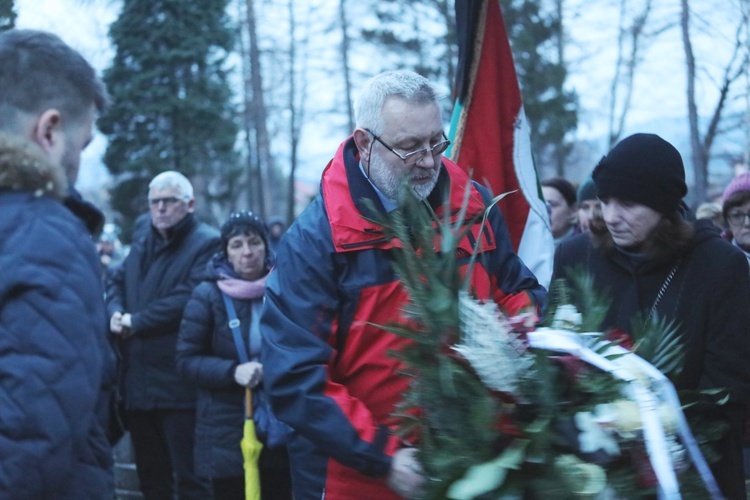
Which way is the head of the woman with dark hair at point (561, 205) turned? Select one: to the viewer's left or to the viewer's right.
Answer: to the viewer's left

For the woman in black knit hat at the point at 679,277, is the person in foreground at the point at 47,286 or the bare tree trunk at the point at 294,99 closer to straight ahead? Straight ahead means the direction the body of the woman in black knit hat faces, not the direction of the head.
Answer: the person in foreground

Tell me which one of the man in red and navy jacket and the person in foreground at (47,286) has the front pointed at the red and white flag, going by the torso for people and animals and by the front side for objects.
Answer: the person in foreground

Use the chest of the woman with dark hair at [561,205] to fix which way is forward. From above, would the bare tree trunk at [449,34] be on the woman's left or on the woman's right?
on the woman's right

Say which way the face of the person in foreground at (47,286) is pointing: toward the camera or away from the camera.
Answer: away from the camera

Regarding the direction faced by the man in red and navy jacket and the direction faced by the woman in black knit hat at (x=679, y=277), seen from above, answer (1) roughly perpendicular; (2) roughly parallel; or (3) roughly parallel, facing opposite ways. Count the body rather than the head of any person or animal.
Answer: roughly perpendicular

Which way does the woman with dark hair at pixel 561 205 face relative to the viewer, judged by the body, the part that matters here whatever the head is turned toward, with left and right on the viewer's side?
facing the viewer and to the left of the viewer

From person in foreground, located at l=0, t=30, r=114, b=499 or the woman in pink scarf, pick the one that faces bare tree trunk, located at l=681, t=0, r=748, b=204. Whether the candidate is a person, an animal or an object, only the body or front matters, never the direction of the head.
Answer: the person in foreground

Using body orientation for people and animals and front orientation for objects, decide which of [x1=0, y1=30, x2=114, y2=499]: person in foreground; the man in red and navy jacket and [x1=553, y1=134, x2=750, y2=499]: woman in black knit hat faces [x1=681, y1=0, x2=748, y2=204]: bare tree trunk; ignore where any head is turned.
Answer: the person in foreground

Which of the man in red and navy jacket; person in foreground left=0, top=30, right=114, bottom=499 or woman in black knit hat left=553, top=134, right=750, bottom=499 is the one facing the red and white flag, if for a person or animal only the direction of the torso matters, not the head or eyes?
the person in foreground

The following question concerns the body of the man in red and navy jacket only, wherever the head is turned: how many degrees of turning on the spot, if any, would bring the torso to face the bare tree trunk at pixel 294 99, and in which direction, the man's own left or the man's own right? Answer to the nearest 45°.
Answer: approximately 135° to the man's own left

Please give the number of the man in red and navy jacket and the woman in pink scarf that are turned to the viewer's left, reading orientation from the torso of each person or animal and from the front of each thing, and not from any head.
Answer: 0

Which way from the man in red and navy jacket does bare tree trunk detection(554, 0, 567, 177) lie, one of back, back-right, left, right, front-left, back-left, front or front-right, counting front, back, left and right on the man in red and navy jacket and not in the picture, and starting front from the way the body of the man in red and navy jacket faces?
back-left

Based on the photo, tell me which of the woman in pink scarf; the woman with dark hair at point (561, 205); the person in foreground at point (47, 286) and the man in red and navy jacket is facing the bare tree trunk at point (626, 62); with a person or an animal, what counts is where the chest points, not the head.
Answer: the person in foreground

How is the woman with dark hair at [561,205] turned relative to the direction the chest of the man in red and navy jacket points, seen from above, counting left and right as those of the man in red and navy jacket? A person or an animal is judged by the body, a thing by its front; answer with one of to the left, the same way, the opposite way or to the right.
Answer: to the right

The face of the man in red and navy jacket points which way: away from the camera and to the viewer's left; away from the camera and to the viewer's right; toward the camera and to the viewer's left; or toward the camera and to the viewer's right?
toward the camera and to the viewer's right

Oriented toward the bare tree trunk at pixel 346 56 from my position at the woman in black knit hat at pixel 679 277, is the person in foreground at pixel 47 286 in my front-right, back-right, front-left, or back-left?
back-left

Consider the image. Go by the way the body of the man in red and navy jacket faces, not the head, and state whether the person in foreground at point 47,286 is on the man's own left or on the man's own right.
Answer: on the man's own right

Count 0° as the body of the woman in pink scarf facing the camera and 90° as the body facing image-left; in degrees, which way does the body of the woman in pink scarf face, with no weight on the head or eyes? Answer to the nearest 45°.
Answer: approximately 315°

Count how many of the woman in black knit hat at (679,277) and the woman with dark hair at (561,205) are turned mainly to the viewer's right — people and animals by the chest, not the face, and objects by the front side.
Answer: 0
